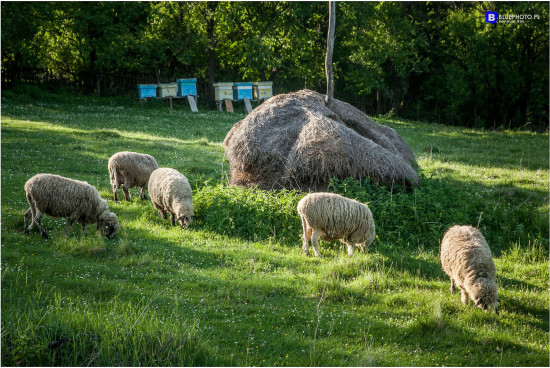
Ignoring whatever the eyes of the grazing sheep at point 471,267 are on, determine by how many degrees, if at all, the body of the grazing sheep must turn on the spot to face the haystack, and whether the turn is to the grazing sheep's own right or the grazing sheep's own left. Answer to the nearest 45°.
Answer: approximately 180°

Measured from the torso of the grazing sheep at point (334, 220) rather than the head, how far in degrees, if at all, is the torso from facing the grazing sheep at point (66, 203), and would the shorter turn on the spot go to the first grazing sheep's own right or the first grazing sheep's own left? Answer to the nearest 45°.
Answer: approximately 180°

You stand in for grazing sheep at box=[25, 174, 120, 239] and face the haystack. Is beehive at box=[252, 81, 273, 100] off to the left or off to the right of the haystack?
left

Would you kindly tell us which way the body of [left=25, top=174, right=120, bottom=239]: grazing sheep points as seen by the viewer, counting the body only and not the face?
to the viewer's right

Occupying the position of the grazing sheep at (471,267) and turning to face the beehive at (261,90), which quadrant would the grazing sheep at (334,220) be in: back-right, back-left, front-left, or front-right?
front-left

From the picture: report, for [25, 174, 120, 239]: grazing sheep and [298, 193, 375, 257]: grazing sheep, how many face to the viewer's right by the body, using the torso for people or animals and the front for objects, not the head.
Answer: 2

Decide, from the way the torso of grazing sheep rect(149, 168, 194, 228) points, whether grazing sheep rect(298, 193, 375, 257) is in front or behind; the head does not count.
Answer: in front

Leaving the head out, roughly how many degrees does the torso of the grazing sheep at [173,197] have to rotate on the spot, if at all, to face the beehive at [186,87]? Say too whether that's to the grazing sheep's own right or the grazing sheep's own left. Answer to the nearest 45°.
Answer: approximately 135° to the grazing sheep's own left

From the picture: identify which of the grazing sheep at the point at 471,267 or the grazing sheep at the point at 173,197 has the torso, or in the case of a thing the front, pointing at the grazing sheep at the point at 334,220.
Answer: the grazing sheep at the point at 173,197

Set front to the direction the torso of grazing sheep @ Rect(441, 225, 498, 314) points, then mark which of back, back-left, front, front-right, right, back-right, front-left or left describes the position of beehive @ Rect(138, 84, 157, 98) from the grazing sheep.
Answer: back

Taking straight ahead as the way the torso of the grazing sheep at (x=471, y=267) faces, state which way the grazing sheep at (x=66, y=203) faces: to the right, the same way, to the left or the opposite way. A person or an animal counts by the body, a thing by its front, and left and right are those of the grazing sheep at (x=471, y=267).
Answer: to the left

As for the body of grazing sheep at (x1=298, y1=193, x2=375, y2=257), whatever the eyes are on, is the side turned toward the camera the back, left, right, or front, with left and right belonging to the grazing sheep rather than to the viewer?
right

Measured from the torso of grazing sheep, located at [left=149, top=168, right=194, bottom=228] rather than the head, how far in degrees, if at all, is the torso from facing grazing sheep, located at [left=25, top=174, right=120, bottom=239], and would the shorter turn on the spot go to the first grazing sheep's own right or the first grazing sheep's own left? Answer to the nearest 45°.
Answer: approximately 90° to the first grazing sheep's own right

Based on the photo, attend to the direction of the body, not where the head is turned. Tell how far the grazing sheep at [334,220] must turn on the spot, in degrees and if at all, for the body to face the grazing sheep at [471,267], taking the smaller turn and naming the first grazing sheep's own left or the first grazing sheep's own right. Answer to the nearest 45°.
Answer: approximately 45° to the first grazing sheep's own right

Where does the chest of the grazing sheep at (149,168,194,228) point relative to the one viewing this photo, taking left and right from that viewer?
facing the viewer and to the right of the viewer
